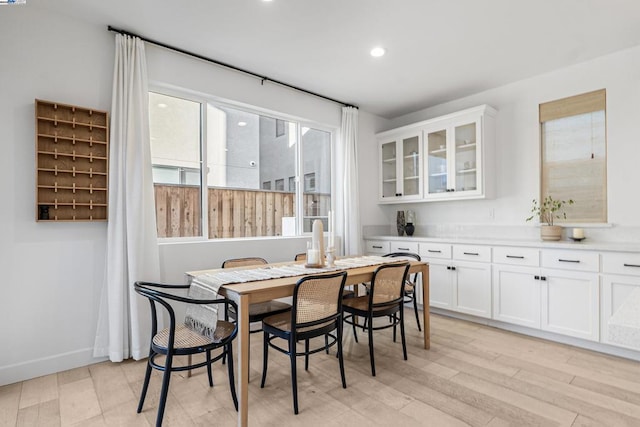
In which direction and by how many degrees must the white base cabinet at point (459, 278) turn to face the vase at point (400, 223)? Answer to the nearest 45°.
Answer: approximately 90° to its right

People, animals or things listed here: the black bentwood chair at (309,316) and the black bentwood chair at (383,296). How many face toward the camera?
0

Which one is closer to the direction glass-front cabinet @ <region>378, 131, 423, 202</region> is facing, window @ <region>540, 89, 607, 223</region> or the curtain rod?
the curtain rod

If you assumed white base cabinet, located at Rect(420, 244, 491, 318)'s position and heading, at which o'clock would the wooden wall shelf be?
The wooden wall shelf is roughly at 12 o'clock from the white base cabinet.

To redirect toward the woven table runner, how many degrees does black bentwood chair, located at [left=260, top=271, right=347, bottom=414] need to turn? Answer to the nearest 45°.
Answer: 0° — it already faces it

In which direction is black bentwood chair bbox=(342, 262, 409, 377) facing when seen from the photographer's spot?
facing away from the viewer and to the left of the viewer

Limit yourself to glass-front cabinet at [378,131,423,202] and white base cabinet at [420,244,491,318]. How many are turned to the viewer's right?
0

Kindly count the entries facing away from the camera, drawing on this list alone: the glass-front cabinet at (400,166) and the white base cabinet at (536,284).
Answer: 0

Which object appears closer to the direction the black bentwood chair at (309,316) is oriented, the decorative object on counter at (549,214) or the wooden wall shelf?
the wooden wall shelf

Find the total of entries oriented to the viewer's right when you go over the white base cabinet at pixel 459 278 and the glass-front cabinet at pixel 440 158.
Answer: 0

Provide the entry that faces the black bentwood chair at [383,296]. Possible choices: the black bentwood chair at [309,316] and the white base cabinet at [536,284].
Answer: the white base cabinet

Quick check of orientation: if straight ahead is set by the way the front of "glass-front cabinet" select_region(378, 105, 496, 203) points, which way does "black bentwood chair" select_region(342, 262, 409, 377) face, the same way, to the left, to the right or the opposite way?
to the right
